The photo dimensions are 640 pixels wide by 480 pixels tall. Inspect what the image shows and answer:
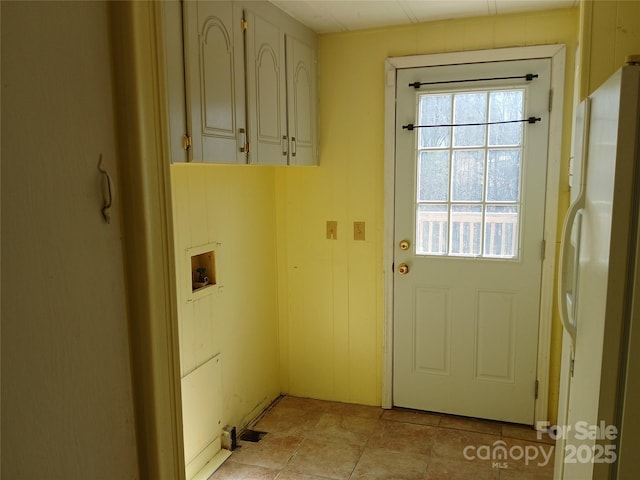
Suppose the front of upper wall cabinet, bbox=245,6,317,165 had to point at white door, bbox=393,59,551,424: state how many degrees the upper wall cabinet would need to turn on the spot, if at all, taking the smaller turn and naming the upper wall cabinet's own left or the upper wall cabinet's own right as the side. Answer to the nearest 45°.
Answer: approximately 45° to the upper wall cabinet's own left

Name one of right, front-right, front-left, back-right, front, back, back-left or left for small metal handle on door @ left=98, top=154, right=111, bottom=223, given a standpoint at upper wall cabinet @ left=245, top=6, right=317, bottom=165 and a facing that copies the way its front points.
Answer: front-right

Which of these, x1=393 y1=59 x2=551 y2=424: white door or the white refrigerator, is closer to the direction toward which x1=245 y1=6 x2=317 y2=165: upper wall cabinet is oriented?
the white refrigerator

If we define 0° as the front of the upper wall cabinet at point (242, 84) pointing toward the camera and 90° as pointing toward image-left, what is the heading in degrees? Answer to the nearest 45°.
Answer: approximately 315°

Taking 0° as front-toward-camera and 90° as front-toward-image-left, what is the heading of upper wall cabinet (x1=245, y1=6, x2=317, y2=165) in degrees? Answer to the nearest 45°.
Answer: approximately 315°
